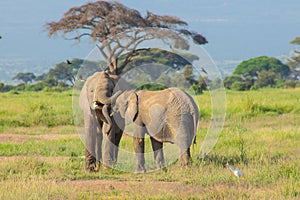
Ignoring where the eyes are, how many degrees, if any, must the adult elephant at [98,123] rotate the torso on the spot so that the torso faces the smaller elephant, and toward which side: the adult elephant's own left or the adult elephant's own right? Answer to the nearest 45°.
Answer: approximately 45° to the adult elephant's own left

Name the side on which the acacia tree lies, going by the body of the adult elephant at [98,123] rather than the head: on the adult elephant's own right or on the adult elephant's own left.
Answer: on the adult elephant's own left

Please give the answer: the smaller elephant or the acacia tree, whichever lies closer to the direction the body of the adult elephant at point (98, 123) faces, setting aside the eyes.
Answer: the smaller elephant

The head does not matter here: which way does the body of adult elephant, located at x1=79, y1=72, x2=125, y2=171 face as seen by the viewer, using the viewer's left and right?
facing the viewer and to the right of the viewer
